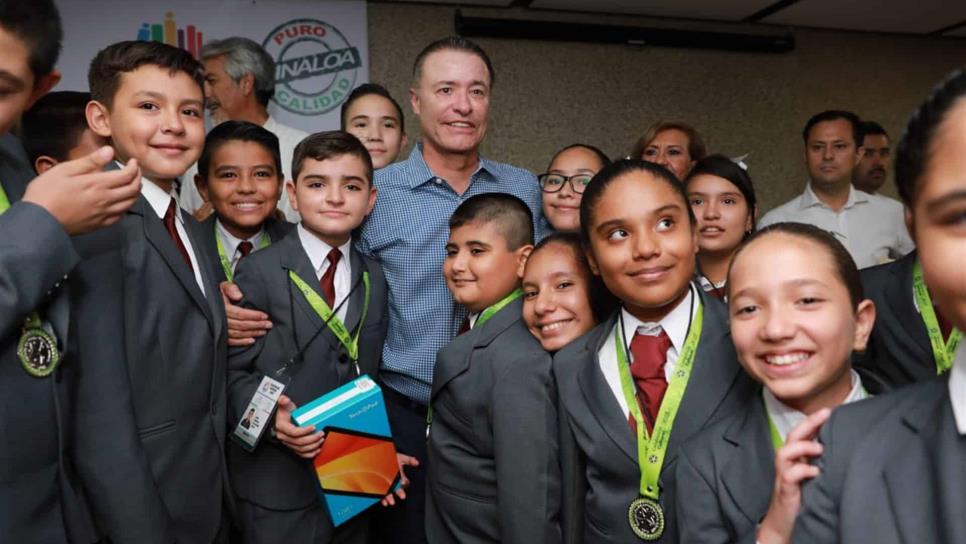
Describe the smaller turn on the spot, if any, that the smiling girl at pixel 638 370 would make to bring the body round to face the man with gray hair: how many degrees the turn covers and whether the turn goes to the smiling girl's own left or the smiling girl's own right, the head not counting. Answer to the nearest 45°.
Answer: approximately 135° to the smiling girl's own right

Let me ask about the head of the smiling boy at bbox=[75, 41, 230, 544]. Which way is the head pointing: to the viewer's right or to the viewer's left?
to the viewer's right

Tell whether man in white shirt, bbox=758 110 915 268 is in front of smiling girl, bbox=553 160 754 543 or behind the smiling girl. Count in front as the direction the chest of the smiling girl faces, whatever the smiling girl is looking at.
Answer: behind

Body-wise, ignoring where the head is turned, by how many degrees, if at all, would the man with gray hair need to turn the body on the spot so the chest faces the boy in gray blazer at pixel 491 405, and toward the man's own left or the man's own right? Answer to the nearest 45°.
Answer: approximately 45° to the man's own left

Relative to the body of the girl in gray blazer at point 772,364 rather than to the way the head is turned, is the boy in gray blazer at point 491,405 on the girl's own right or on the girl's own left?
on the girl's own right

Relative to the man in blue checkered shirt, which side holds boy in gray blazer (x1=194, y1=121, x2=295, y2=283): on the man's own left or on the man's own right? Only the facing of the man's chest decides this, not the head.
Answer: on the man's own right

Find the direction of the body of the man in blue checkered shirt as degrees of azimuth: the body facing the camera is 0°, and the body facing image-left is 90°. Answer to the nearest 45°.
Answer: approximately 0°

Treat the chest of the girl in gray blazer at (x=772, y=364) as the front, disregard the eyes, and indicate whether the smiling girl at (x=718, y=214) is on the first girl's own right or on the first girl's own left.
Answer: on the first girl's own right

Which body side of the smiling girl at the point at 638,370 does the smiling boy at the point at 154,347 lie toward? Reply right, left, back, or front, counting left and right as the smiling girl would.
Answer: right

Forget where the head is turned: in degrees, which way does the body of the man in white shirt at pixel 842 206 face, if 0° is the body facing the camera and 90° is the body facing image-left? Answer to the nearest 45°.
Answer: approximately 0°
